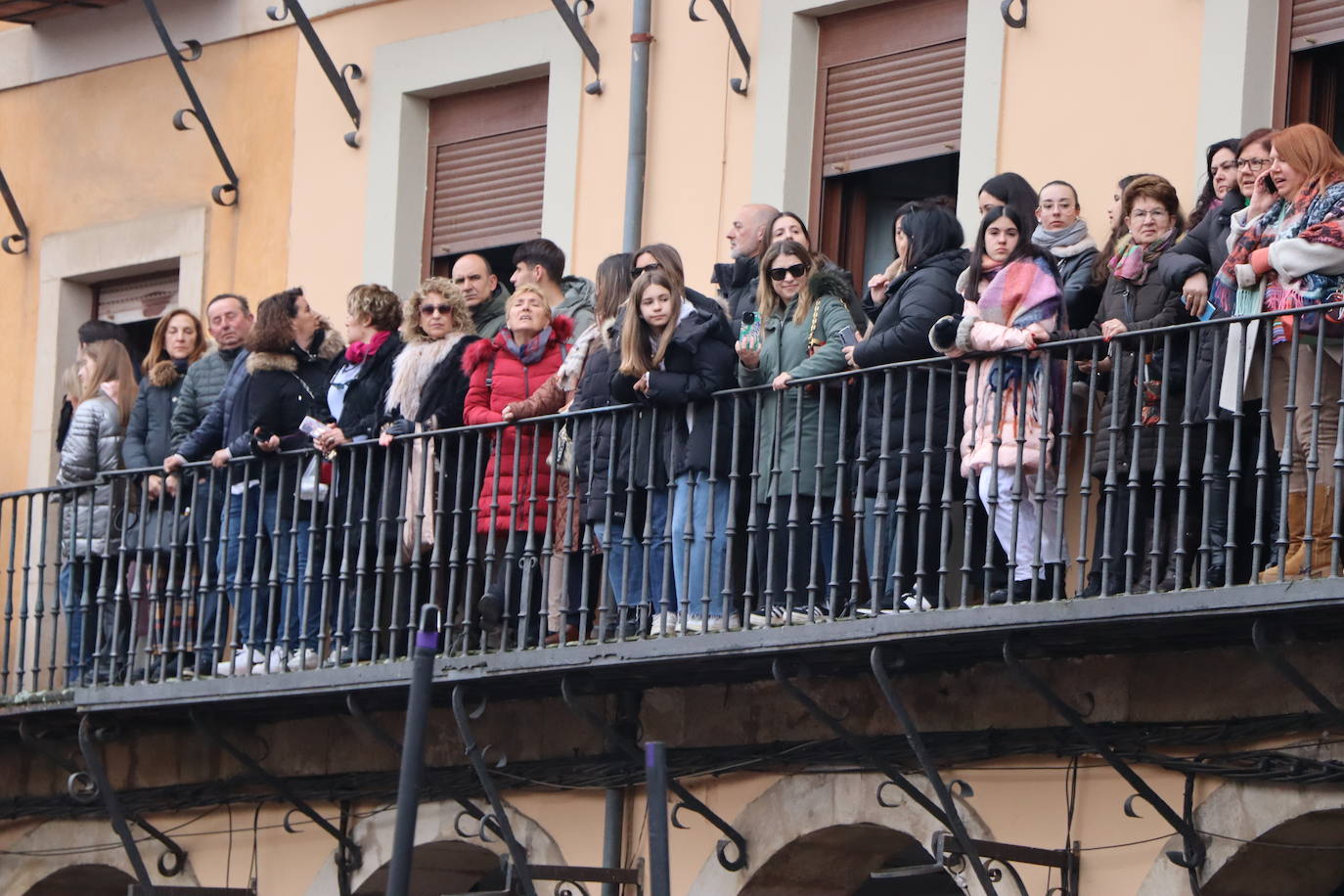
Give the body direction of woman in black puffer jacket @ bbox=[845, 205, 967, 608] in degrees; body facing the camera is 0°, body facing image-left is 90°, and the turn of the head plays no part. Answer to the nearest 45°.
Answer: approximately 90°

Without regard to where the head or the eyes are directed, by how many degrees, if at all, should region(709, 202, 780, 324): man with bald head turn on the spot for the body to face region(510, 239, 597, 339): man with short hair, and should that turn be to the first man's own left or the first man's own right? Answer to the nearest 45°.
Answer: approximately 45° to the first man's own right

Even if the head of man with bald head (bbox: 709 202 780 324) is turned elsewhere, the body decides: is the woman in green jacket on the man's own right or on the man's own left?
on the man's own left

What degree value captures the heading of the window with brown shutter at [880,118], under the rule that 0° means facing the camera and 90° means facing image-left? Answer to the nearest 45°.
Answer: approximately 45°

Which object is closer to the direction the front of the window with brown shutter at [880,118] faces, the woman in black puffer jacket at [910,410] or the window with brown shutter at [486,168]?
the woman in black puffer jacket

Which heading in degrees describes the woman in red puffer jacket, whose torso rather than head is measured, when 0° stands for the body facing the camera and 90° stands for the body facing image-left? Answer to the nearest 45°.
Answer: approximately 0°

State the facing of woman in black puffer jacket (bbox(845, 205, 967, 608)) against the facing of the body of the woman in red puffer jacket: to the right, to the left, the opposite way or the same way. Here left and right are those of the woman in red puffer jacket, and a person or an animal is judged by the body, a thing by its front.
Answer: to the right

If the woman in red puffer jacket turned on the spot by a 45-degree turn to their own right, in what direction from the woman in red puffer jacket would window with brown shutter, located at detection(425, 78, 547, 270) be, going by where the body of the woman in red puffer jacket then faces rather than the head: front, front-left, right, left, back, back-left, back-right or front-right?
back-right

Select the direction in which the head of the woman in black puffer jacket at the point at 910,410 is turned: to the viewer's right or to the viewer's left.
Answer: to the viewer's left
